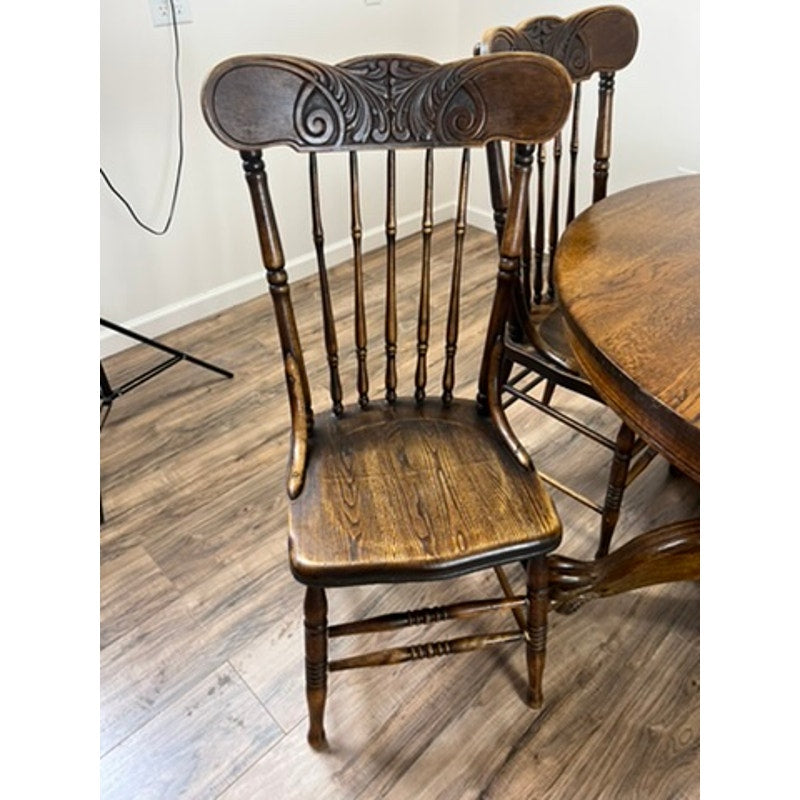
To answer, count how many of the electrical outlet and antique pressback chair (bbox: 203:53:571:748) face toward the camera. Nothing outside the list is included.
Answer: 2

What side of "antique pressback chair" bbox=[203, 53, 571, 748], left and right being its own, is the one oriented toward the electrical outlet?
back

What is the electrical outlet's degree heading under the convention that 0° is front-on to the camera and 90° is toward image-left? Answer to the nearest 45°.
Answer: approximately 0°
